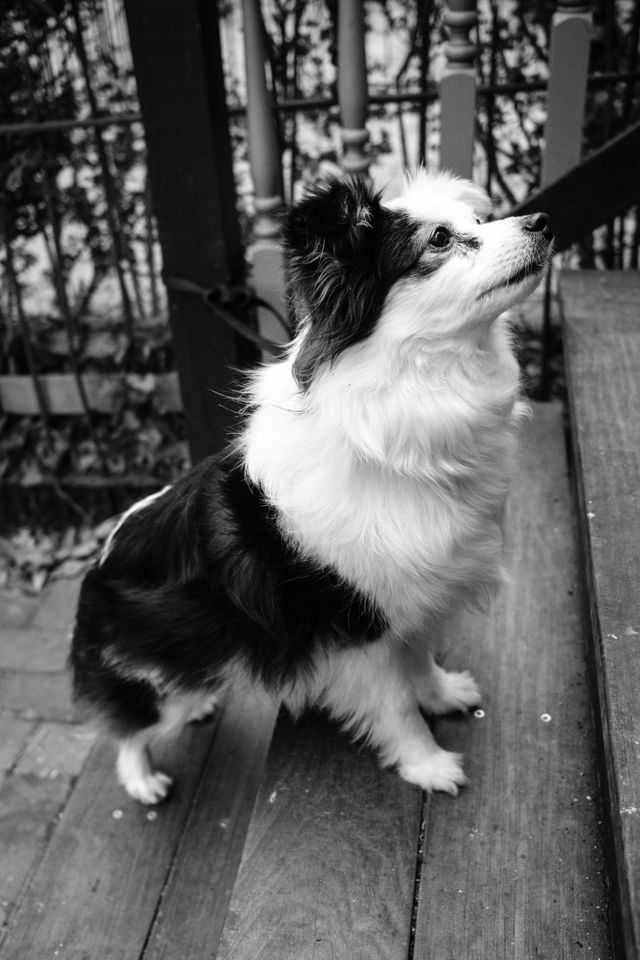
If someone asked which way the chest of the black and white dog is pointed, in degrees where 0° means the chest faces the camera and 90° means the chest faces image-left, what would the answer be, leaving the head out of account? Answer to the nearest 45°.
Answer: approximately 270°
